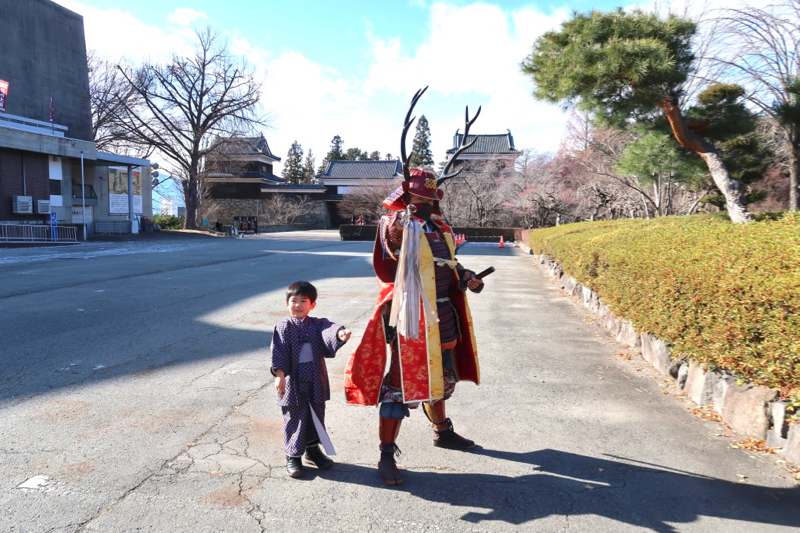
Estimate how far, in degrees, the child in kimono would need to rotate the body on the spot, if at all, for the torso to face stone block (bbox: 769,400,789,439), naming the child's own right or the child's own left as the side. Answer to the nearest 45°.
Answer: approximately 90° to the child's own left

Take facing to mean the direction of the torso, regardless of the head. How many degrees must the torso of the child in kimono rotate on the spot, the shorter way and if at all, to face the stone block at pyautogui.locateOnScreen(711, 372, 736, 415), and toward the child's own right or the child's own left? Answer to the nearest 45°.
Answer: approximately 90° to the child's own left

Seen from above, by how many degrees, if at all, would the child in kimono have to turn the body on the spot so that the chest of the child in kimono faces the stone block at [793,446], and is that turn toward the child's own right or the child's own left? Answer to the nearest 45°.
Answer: approximately 90° to the child's own left

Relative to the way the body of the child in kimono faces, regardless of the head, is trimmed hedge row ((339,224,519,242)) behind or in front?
behind

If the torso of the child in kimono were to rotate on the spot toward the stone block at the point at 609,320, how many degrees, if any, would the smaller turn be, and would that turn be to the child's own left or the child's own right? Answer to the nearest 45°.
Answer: approximately 135° to the child's own left

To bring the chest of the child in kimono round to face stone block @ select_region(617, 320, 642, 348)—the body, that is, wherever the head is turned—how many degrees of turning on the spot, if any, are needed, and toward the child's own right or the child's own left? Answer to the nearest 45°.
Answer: approximately 135° to the child's own left

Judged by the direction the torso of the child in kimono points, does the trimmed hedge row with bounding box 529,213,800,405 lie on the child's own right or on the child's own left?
on the child's own left

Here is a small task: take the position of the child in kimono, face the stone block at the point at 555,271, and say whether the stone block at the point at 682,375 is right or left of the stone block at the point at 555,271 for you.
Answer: right

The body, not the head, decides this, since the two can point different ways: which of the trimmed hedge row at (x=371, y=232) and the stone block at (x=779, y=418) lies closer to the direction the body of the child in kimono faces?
the stone block

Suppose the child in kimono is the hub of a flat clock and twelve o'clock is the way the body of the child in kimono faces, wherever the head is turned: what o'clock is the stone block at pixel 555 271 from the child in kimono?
The stone block is roughly at 7 o'clock from the child in kimono.

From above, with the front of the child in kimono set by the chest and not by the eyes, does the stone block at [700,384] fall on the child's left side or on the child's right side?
on the child's left side

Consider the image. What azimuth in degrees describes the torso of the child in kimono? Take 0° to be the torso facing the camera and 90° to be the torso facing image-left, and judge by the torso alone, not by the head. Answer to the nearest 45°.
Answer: approximately 0°

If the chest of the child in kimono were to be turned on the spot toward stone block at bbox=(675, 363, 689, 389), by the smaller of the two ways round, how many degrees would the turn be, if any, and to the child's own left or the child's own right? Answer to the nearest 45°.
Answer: approximately 90° to the child's own left

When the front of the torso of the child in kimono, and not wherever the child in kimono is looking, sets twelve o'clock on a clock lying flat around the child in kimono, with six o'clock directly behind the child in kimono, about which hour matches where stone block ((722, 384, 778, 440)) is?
The stone block is roughly at 9 o'clock from the child in kimono.
